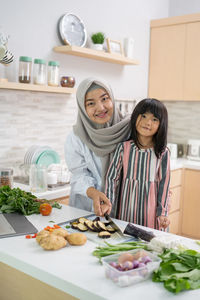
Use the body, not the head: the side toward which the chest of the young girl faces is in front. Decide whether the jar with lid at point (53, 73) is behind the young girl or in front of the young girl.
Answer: behind

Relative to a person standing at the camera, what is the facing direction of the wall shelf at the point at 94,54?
facing the viewer and to the right of the viewer

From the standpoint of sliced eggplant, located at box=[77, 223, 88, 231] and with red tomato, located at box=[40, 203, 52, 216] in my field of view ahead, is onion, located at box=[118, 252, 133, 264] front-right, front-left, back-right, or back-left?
back-left

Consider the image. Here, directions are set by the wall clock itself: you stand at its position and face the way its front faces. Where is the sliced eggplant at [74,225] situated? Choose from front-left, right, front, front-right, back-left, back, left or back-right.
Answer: front-right

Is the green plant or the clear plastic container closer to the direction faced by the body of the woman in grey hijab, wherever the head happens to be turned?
the clear plastic container

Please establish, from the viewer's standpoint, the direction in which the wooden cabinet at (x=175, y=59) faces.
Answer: facing the viewer and to the left of the viewer

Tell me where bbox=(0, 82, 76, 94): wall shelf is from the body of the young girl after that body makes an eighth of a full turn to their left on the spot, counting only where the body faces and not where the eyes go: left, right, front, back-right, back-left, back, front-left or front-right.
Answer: back

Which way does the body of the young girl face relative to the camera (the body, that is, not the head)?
toward the camera

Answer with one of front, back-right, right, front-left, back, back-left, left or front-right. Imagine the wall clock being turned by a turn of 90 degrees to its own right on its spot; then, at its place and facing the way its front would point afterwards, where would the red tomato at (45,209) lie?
front-left

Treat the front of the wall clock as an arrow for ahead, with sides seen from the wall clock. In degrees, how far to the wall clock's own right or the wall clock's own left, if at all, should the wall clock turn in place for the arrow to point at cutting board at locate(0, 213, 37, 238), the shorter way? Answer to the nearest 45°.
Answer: approximately 45° to the wall clock's own right
